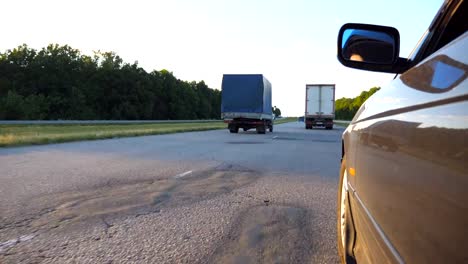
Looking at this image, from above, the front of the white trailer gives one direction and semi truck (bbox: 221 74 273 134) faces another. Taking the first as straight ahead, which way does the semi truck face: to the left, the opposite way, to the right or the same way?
the same way

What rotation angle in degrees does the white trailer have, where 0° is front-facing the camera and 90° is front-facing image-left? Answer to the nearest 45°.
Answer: approximately 180°

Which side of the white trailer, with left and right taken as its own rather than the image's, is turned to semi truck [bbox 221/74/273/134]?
back

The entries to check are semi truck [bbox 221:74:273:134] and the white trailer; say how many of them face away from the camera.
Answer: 2

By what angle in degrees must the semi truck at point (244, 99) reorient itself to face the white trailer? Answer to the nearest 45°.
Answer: approximately 45° to its right

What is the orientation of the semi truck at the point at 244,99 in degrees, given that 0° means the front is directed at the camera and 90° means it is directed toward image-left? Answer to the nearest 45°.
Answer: approximately 180°
